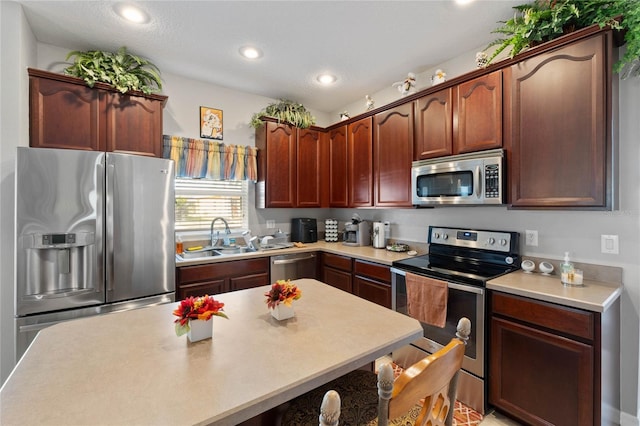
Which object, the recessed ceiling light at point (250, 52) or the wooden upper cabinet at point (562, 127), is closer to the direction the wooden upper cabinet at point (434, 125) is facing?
the recessed ceiling light

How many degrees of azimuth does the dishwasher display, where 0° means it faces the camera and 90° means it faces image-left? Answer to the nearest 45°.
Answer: approximately 315°

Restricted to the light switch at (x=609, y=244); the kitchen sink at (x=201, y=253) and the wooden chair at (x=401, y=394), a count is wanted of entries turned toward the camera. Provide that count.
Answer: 2

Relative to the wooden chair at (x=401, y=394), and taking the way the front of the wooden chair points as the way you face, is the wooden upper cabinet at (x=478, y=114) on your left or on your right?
on your right

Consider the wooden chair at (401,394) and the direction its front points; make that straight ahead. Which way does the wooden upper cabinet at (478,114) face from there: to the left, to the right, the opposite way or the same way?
to the left
